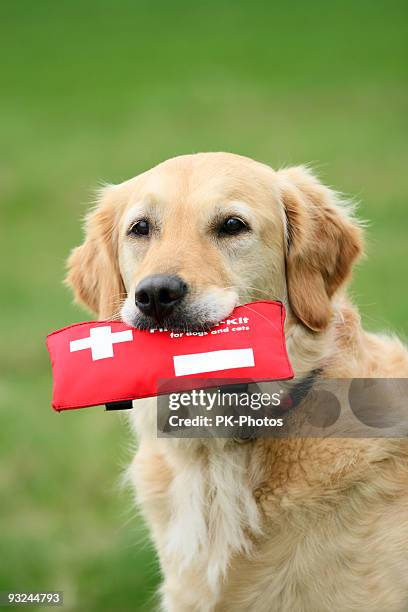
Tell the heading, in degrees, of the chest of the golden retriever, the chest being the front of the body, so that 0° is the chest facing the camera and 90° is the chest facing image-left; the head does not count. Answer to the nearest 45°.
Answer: approximately 45°
